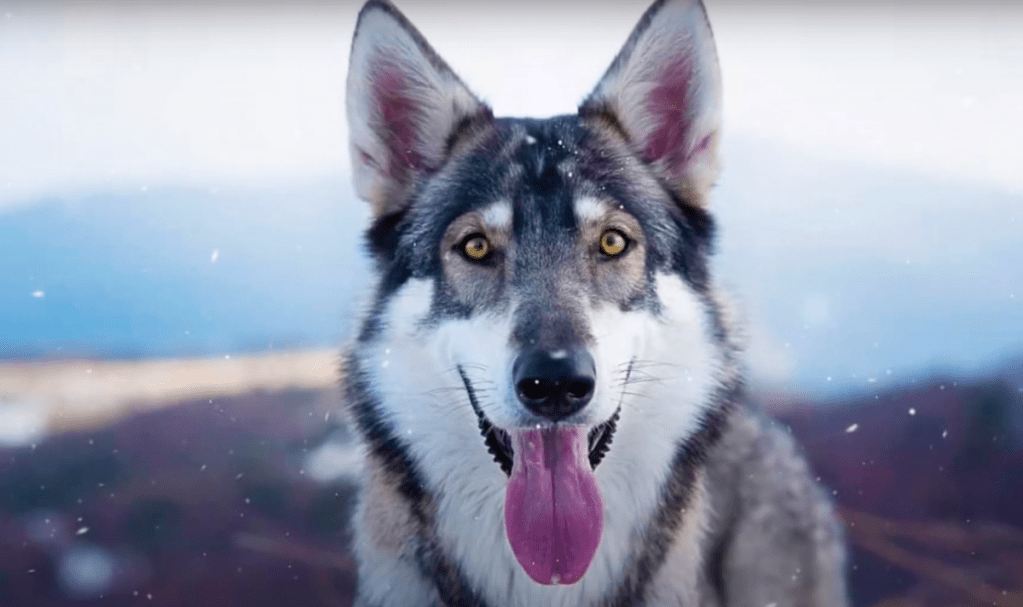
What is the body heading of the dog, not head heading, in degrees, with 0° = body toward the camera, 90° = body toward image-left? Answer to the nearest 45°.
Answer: approximately 0°
